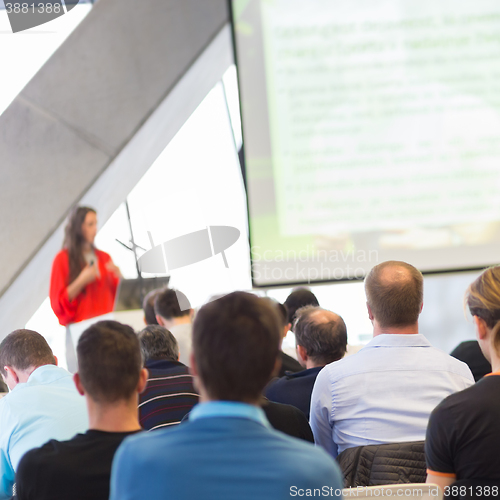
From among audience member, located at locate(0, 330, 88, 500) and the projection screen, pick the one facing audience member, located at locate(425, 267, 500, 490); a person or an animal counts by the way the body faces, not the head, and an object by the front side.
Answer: the projection screen

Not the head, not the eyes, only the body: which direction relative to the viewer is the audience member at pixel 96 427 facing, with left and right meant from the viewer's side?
facing away from the viewer

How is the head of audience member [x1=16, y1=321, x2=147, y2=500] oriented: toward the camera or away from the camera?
away from the camera

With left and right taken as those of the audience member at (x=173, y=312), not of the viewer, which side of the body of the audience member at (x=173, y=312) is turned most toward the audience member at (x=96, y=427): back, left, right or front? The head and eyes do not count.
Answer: back

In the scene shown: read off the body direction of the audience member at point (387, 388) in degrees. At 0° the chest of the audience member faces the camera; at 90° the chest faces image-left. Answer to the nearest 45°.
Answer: approximately 180°

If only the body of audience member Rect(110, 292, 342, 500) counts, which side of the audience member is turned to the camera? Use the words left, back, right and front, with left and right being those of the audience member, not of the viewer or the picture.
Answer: back

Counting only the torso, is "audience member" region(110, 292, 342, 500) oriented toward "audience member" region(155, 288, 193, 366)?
yes

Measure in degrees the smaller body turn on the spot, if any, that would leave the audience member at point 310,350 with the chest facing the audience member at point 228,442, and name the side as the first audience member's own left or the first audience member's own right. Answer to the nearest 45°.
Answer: approximately 135° to the first audience member's own left

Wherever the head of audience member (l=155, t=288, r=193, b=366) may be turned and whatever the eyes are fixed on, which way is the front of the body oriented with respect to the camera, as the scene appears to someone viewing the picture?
away from the camera

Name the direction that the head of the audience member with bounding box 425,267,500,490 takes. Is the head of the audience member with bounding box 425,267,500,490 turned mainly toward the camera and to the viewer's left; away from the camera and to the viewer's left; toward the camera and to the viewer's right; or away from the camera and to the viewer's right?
away from the camera and to the viewer's left
